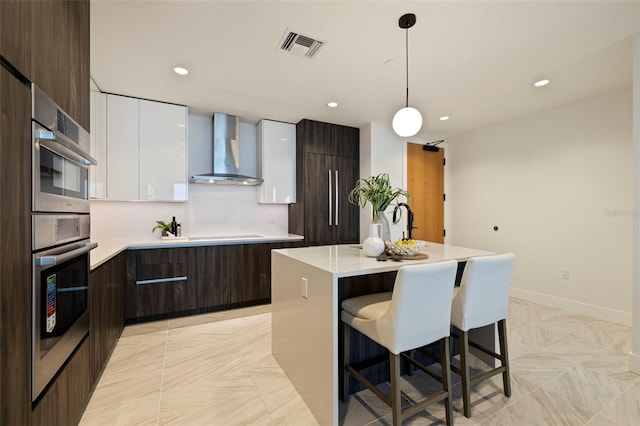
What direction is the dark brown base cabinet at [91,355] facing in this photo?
to the viewer's right

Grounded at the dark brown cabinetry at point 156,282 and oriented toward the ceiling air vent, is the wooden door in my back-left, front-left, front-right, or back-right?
front-left

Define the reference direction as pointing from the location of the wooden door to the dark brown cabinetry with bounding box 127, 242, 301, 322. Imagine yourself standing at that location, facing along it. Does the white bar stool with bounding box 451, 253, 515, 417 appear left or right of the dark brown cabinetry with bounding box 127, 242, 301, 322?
left

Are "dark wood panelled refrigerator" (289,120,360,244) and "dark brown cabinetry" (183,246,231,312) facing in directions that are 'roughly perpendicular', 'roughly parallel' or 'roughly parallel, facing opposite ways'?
roughly parallel

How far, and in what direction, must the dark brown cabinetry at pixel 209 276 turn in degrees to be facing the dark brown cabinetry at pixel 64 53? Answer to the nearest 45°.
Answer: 0° — it already faces it

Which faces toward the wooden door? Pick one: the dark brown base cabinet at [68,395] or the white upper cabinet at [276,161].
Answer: the dark brown base cabinet

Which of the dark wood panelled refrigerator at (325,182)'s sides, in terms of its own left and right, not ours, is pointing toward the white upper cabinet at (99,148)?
right

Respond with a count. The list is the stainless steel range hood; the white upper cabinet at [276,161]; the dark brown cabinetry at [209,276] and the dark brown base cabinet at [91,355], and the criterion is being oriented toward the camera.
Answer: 3

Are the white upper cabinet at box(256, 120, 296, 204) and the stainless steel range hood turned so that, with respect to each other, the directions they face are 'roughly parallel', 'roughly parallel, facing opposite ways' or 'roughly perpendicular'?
roughly parallel

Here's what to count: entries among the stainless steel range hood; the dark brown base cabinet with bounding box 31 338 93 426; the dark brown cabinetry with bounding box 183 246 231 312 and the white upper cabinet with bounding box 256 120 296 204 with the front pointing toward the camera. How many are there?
3

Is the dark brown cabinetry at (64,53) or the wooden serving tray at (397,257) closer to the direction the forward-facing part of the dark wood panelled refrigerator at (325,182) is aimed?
the wooden serving tray

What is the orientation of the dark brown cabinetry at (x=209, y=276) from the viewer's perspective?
toward the camera

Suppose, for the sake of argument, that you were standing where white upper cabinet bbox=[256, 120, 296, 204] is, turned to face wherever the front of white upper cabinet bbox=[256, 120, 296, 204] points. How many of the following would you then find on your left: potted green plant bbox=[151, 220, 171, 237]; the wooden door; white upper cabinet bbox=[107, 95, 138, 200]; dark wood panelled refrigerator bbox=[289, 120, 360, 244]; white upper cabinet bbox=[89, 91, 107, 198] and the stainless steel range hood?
2

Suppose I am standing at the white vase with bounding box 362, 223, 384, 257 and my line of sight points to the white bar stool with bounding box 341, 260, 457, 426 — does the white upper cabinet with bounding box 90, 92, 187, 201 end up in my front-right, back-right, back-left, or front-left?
back-right

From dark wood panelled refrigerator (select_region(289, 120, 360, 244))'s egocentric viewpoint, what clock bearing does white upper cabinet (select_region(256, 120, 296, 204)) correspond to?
The white upper cabinet is roughly at 4 o'clock from the dark wood panelled refrigerator.

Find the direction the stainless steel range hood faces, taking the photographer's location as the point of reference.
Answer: facing the viewer

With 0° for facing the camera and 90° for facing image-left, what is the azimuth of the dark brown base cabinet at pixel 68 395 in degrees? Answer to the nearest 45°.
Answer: approximately 270°

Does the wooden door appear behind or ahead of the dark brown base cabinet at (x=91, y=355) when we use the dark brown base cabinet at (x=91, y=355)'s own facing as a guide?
ahead

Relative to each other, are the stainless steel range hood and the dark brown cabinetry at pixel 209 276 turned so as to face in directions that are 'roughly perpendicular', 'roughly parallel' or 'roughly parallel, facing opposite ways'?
roughly parallel
